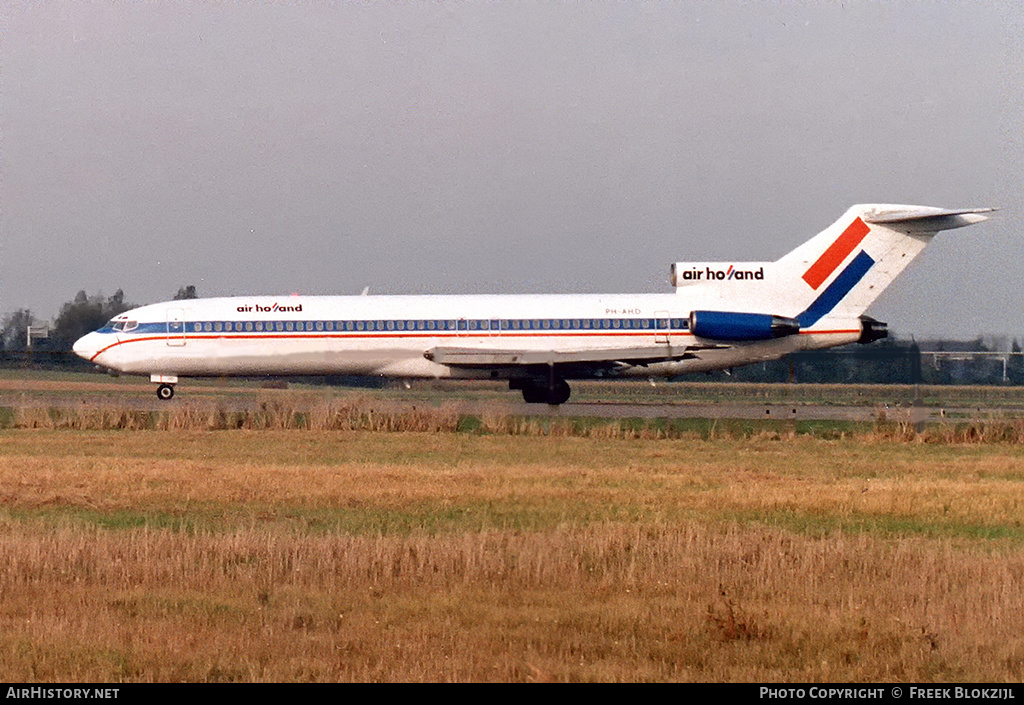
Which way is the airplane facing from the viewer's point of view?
to the viewer's left
